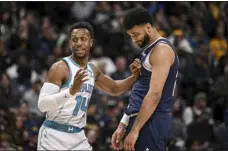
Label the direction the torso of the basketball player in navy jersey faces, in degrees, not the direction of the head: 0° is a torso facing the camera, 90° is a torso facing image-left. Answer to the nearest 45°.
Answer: approximately 90°

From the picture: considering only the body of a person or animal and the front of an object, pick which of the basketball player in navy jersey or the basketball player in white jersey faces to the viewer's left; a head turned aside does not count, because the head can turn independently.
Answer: the basketball player in navy jersey

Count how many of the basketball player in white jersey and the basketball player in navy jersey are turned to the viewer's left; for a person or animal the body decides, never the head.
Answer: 1

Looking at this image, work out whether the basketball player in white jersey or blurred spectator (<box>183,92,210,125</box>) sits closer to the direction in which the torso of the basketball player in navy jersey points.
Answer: the basketball player in white jersey

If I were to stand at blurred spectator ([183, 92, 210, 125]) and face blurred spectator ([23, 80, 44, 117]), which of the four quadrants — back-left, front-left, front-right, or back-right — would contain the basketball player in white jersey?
front-left

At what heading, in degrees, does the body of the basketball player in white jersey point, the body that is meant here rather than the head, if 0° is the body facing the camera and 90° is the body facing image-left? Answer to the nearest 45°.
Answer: approximately 315°

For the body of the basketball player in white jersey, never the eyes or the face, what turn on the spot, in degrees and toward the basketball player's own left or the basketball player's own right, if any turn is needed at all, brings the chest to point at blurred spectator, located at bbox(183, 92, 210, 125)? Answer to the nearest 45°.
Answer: approximately 90° to the basketball player's own left

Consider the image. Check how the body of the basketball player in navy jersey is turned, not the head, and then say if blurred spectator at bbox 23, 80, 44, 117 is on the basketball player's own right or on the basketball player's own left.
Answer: on the basketball player's own right

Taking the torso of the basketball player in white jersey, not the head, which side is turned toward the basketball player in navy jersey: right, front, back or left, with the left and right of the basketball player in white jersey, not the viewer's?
front

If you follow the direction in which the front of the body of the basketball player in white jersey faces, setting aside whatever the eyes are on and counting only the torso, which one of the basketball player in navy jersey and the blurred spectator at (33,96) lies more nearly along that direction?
the basketball player in navy jersey

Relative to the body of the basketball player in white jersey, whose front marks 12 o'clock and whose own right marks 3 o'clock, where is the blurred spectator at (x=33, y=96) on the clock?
The blurred spectator is roughly at 7 o'clock from the basketball player in white jersey.

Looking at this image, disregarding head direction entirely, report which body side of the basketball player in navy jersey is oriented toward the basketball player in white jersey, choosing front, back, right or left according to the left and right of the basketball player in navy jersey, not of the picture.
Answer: front
